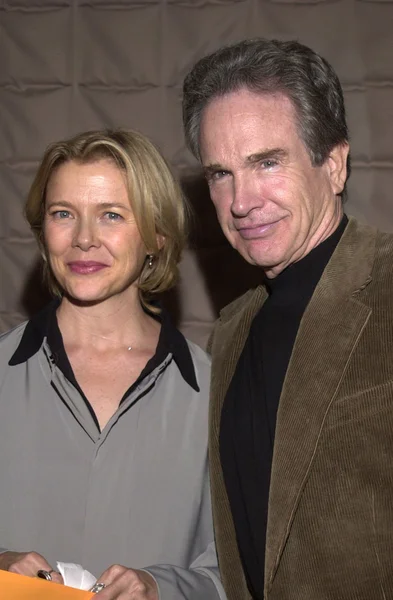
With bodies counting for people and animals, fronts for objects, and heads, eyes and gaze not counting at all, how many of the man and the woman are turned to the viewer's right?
0

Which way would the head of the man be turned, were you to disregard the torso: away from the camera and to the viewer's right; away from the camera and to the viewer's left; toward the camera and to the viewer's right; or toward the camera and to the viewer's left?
toward the camera and to the viewer's left

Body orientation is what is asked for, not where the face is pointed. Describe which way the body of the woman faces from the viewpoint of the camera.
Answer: toward the camera
